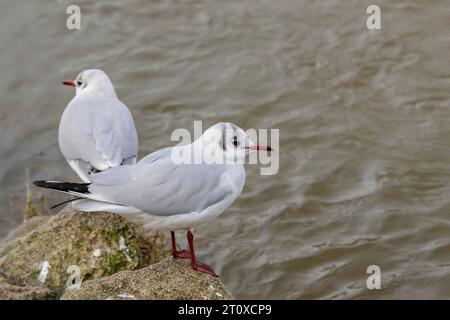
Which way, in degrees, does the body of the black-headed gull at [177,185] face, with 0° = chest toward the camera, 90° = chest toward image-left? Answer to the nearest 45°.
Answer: approximately 270°

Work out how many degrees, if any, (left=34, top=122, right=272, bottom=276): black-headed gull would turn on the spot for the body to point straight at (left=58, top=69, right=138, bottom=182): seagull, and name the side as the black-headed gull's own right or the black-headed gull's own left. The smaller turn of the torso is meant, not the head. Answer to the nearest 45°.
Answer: approximately 135° to the black-headed gull's own left
